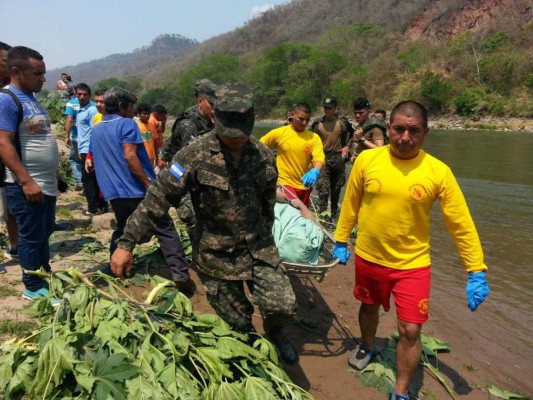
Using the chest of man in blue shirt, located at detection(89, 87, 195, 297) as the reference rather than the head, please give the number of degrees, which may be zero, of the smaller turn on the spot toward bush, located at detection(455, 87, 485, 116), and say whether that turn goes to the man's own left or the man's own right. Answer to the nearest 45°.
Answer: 0° — they already face it

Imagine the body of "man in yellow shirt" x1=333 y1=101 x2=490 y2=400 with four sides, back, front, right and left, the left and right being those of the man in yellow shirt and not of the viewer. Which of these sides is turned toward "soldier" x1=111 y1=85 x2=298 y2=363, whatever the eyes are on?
right

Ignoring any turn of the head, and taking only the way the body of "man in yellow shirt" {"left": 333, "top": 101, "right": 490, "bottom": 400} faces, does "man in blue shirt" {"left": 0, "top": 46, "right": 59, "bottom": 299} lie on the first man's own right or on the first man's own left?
on the first man's own right

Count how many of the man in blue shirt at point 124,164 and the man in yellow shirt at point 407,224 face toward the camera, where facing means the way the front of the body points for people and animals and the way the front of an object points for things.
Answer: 1

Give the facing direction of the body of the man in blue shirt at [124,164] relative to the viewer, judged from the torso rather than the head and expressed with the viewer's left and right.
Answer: facing away from the viewer and to the right of the viewer

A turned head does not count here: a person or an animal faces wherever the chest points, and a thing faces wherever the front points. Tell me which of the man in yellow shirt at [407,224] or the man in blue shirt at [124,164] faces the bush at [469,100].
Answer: the man in blue shirt

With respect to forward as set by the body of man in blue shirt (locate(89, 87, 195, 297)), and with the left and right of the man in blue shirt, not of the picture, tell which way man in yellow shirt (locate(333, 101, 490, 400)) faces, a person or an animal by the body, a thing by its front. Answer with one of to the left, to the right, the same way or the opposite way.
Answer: the opposite way

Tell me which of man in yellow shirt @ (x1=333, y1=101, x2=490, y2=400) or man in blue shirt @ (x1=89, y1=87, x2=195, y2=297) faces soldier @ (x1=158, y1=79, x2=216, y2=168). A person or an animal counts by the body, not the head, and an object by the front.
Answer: the man in blue shirt

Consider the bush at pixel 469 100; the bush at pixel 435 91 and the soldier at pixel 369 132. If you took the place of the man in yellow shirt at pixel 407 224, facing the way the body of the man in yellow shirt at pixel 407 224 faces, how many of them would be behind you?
3

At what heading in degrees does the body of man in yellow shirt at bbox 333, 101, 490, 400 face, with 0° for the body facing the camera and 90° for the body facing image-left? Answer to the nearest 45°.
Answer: approximately 0°

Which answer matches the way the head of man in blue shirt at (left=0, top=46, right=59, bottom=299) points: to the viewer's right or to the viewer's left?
to the viewer's right

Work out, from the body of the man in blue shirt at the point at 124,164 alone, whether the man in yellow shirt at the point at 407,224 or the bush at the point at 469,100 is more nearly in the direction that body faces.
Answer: the bush

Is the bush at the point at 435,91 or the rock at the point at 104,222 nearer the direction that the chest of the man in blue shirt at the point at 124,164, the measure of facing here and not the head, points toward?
the bush
